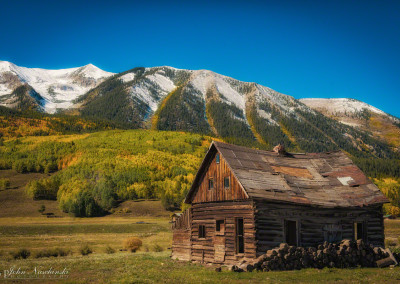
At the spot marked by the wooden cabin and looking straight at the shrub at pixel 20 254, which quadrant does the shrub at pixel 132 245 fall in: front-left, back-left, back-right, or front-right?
front-right

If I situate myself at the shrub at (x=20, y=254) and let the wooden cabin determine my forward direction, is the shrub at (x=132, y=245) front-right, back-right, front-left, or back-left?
front-left

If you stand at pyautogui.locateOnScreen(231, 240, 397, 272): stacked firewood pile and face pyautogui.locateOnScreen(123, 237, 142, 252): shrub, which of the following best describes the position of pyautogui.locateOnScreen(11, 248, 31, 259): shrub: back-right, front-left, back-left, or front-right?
front-left
